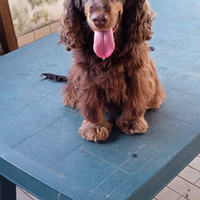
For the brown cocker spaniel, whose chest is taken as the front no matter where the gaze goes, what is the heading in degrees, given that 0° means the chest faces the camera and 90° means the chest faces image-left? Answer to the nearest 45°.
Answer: approximately 0°
